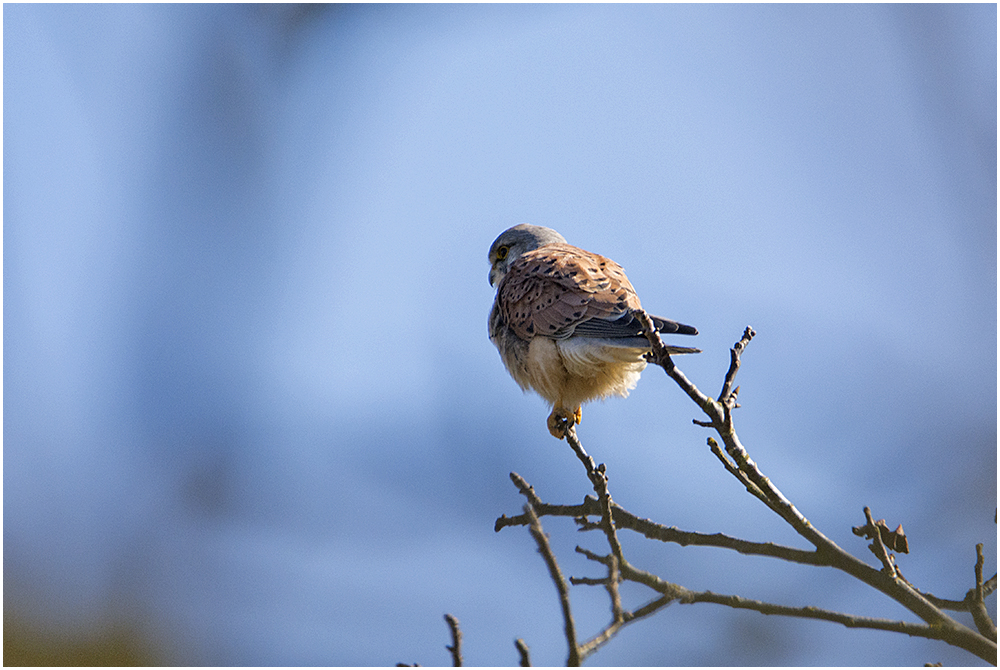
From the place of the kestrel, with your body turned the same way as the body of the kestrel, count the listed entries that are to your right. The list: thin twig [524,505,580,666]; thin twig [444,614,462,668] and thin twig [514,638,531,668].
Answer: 0

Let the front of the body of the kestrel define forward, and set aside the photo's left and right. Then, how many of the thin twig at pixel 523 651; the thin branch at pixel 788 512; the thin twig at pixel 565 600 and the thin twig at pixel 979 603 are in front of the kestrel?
0

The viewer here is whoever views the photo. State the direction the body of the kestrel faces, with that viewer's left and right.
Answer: facing away from the viewer and to the left of the viewer

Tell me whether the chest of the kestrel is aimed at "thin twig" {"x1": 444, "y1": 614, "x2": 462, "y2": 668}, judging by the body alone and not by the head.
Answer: no

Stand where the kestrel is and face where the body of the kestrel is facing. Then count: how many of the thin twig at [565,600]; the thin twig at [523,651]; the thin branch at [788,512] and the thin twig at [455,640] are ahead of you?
0

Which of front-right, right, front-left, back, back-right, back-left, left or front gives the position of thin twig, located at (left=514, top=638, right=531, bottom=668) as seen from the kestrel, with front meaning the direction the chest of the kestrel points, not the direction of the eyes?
back-left

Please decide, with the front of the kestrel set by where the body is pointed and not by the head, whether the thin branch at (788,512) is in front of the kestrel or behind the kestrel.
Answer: behind

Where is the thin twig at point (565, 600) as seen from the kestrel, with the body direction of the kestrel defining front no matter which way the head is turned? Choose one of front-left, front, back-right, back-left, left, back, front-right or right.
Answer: back-left

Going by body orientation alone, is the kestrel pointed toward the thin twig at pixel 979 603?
no
